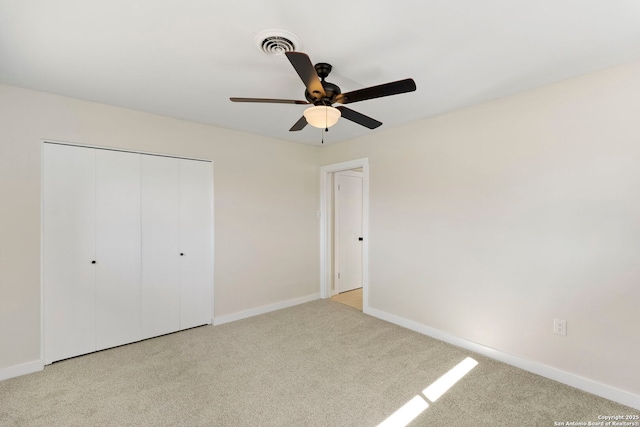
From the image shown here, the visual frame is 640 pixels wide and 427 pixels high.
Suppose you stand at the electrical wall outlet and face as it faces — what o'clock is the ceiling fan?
The ceiling fan is roughly at 1 o'clock from the electrical wall outlet.

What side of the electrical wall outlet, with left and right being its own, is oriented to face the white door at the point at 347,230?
right

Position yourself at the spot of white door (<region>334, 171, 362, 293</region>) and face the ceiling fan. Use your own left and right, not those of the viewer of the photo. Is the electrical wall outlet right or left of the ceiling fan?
left

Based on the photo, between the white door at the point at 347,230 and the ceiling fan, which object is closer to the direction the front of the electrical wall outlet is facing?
the ceiling fan
